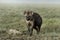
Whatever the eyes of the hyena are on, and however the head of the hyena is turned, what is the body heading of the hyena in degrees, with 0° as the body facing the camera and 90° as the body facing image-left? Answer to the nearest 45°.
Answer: approximately 45°
